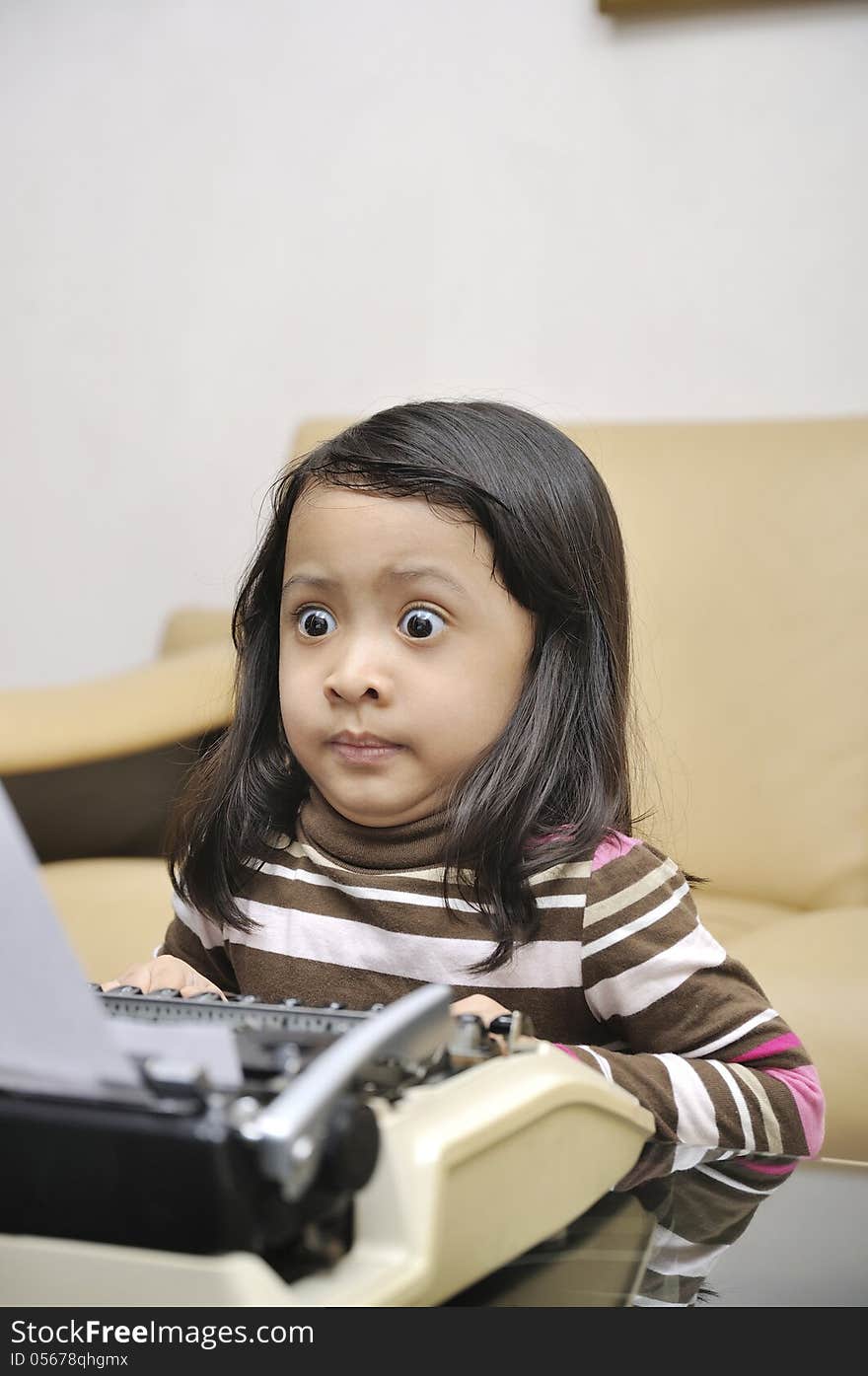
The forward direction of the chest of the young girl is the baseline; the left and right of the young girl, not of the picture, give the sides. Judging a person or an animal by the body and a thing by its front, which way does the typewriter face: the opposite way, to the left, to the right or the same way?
the opposite way

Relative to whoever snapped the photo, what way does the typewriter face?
facing away from the viewer and to the right of the viewer

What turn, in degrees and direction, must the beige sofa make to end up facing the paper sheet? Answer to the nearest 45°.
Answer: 0° — it already faces it

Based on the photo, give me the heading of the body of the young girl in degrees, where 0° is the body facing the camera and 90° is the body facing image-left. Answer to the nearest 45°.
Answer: approximately 45°

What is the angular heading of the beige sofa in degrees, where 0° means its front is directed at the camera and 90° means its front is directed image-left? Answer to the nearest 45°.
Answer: approximately 0°

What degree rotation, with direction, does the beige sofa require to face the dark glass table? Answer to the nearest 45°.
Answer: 0° — it already faces it

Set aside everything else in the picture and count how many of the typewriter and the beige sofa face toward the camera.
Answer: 1

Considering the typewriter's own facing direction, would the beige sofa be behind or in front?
in front
